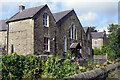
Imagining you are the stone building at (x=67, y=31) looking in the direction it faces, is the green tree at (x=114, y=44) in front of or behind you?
in front

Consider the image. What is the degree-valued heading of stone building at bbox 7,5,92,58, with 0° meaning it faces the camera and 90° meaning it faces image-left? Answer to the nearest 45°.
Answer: approximately 315°

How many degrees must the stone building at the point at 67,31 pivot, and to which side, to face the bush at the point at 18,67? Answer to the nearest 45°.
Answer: approximately 45° to its right

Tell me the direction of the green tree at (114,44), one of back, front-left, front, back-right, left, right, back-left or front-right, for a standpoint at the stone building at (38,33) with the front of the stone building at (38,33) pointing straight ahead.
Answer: front-left
